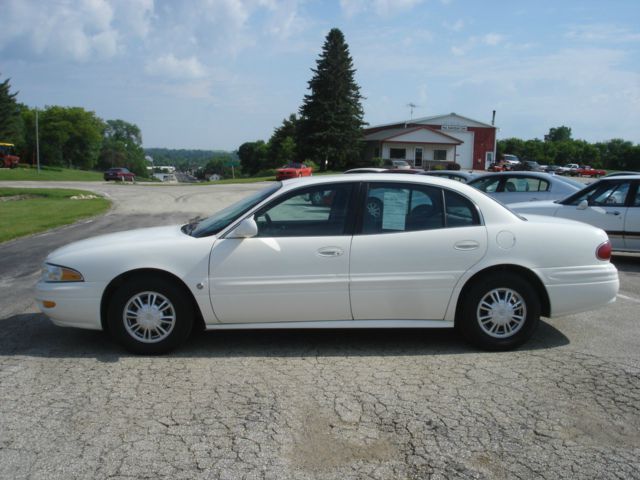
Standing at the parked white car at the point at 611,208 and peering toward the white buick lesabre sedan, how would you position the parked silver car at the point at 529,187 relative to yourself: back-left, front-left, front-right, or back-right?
back-right

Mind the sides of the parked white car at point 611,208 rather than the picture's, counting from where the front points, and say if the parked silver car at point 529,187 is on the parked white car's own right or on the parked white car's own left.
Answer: on the parked white car's own right

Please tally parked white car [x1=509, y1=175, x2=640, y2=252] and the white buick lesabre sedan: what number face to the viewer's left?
2

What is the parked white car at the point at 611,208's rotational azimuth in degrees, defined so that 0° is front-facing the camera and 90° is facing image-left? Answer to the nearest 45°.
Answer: approximately 90°

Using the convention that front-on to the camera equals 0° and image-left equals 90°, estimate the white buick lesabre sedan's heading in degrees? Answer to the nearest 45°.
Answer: approximately 90°

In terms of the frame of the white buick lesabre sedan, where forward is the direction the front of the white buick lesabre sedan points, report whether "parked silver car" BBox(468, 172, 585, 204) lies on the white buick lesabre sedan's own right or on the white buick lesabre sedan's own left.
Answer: on the white buick lesabre sedan's own right

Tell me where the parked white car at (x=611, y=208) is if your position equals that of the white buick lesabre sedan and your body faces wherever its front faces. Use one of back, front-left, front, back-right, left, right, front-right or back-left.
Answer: back-right

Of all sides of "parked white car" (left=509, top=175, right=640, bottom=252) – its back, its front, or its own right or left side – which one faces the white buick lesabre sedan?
left
